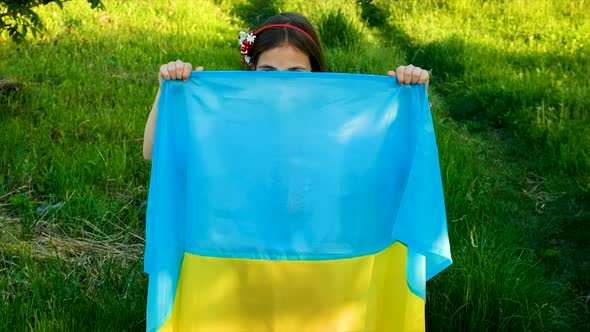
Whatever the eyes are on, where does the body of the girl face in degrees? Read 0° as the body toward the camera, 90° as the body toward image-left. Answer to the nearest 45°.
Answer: approximately 0°
